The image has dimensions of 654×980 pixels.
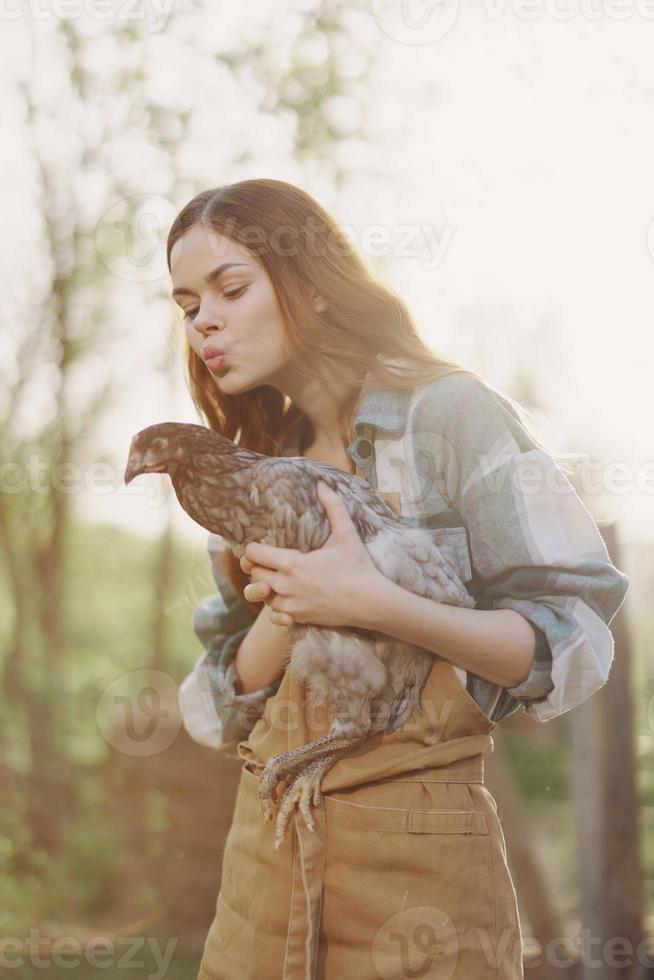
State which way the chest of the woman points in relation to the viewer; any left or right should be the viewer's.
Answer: facing the viewer and to the left of the viewer

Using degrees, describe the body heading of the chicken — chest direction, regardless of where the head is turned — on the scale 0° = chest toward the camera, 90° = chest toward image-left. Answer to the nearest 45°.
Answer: approximately 90°
